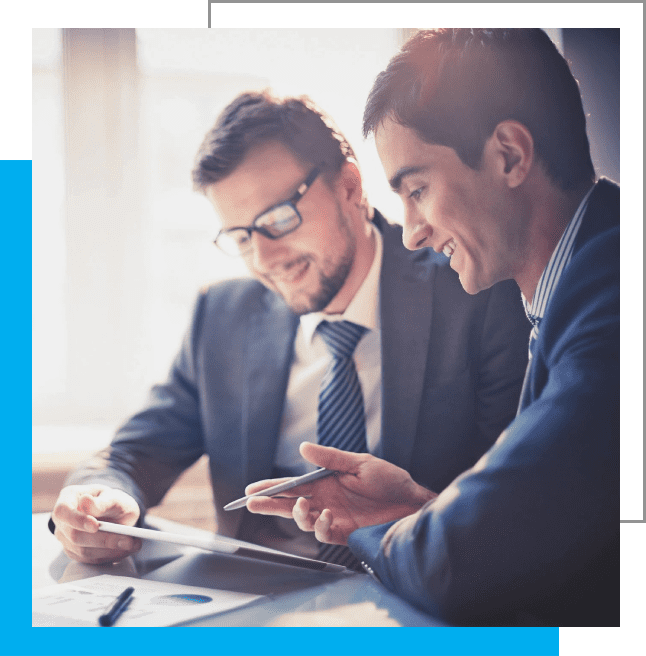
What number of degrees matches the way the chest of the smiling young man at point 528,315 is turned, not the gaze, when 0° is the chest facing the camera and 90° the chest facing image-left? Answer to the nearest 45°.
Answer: approximately 90°

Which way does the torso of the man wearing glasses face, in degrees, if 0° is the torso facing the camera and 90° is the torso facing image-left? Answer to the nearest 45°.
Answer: approximately 45°

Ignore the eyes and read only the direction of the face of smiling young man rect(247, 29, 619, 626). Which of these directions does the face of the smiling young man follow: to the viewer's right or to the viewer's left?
to the viewer's left
